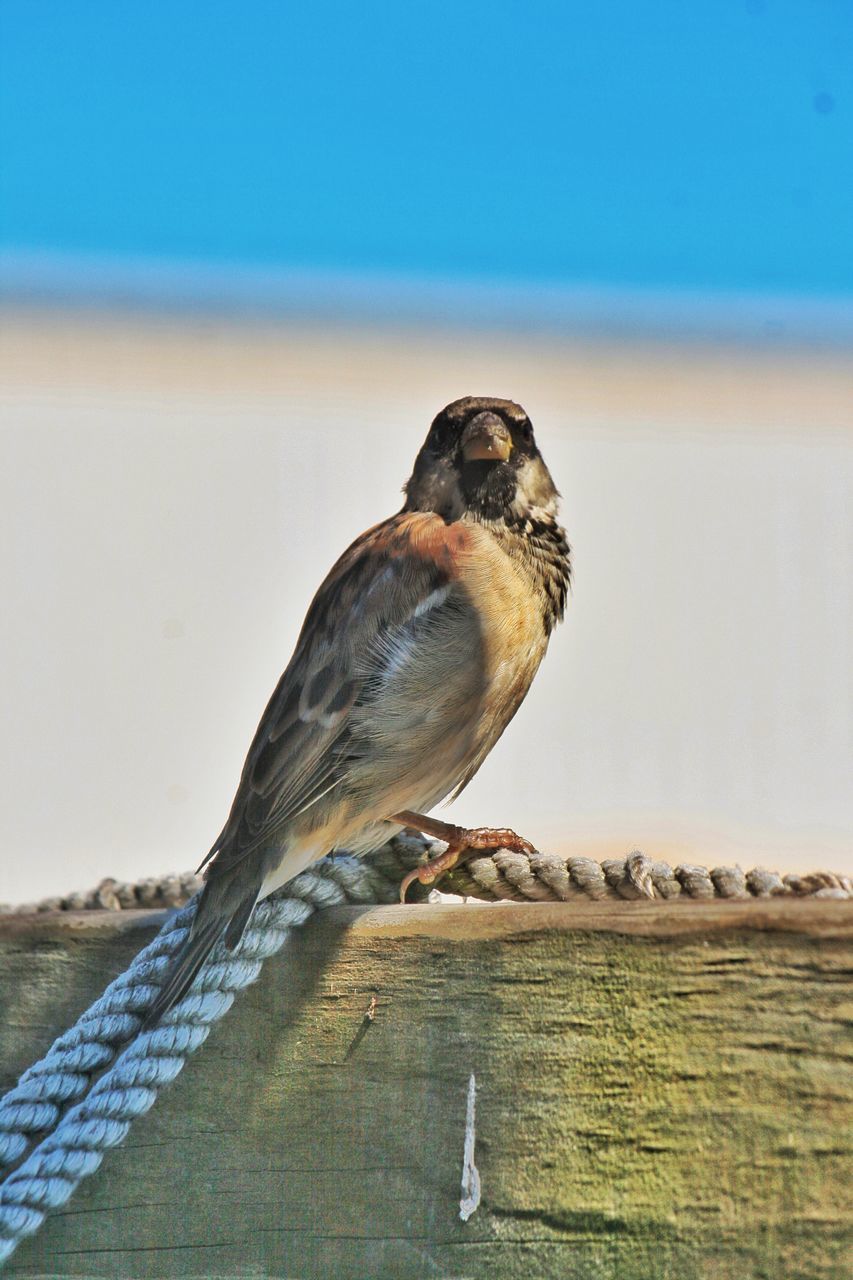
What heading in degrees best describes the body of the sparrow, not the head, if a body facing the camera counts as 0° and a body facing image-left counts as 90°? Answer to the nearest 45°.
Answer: approximately 270°
